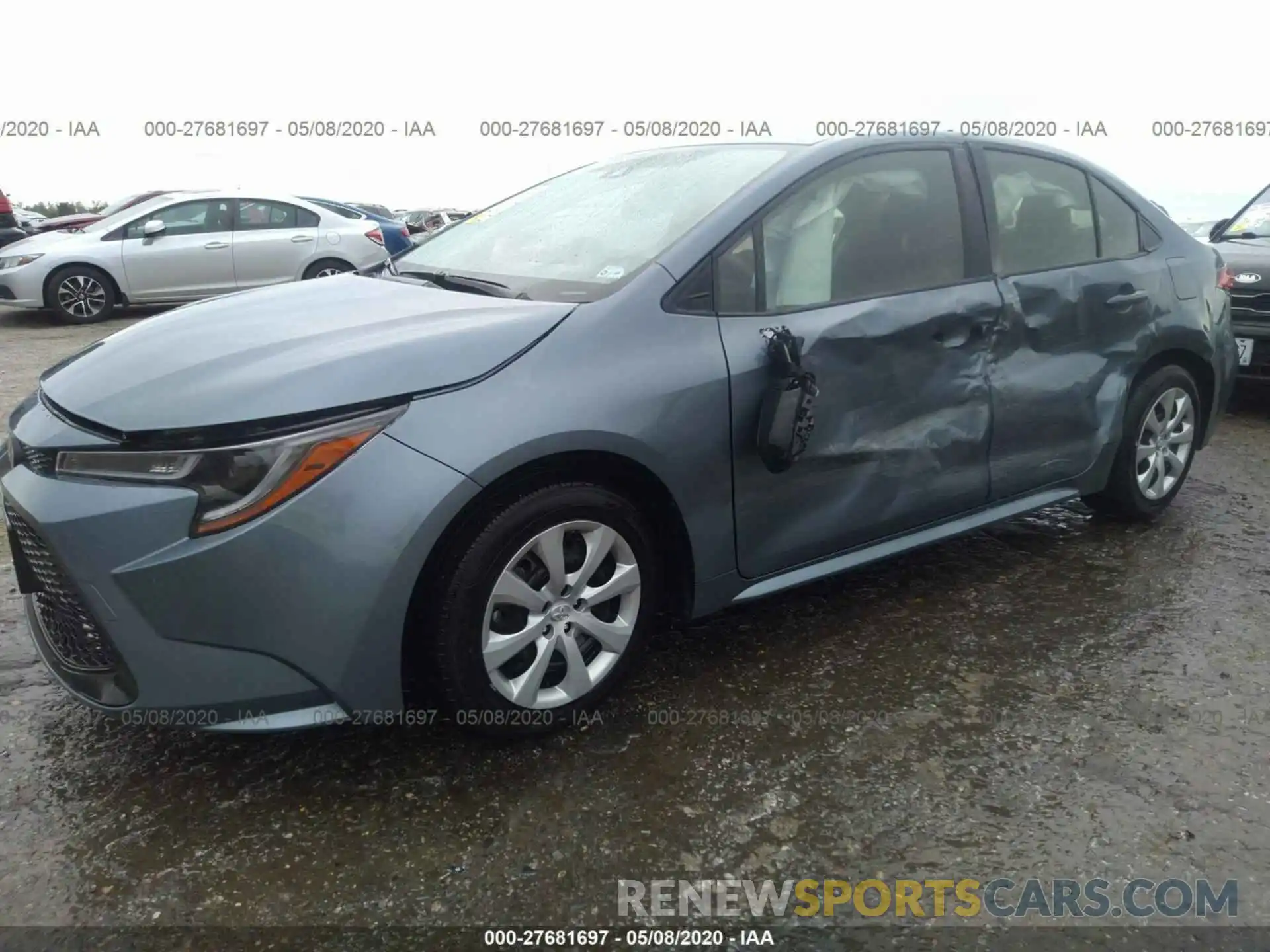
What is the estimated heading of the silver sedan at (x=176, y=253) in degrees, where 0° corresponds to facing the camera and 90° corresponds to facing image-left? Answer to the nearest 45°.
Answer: approximately 90°

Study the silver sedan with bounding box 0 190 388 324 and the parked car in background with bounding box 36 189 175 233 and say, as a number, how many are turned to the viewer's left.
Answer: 2

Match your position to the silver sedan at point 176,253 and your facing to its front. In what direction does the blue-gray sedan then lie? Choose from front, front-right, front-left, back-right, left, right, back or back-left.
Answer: left

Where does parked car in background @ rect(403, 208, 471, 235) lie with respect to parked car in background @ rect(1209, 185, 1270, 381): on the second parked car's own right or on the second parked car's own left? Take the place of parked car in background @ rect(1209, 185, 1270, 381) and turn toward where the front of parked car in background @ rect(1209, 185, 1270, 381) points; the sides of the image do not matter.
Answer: on the second parked car's own right

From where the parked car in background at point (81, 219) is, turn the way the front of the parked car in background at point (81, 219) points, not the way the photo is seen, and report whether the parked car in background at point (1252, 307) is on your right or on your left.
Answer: on your left

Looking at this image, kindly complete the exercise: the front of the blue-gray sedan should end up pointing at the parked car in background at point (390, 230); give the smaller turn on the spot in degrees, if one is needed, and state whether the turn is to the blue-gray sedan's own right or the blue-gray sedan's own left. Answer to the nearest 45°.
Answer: approximately 135° to the blue-gray sedan's own right

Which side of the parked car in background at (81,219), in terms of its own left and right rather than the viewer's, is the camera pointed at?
left

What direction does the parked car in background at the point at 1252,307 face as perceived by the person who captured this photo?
facing the viewer and to the left of the viewer

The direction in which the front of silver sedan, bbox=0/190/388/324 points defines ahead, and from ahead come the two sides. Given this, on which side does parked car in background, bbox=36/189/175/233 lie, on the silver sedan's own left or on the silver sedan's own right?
on the silver sedan's own right

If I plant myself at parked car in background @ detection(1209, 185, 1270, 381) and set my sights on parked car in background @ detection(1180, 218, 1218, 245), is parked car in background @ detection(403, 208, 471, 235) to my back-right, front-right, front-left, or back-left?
front-left
